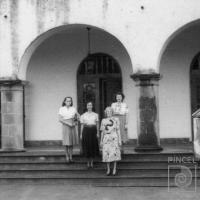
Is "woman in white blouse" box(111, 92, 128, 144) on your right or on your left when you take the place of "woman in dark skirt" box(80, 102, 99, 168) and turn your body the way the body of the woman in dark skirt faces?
on your left

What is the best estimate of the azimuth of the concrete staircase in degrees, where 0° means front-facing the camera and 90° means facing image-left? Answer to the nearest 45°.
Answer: approximately 0°

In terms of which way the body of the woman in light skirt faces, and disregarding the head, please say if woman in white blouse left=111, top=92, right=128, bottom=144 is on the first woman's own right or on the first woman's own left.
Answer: on the first woman's own left

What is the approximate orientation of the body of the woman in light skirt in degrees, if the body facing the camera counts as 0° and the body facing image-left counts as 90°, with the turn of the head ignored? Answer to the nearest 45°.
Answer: approximately 0°

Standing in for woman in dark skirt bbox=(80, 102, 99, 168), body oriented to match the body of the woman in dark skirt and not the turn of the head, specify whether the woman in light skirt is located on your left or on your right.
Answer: on your right
